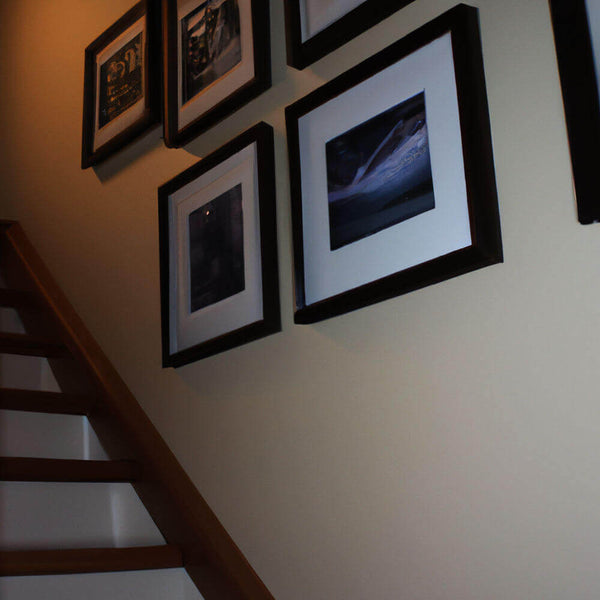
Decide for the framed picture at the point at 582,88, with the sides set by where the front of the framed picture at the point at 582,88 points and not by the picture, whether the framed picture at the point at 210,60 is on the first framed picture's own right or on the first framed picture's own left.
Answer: on the first framed picture's own right

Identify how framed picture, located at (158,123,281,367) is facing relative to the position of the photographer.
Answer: facing the viewer and to the left of the viewer

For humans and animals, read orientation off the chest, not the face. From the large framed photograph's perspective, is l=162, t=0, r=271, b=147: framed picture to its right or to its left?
on its right

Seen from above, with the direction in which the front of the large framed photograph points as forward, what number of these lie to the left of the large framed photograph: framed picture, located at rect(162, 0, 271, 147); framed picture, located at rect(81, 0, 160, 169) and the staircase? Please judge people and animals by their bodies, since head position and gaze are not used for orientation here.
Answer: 0

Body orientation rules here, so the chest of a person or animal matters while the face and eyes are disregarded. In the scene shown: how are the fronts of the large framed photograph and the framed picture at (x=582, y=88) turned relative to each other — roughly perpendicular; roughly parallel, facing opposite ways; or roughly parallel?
roughly parallel

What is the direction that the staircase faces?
toward the camera

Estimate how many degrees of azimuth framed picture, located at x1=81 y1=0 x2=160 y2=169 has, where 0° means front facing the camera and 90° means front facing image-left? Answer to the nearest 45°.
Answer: approximately 45°

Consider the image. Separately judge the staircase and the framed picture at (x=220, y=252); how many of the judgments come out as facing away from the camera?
0

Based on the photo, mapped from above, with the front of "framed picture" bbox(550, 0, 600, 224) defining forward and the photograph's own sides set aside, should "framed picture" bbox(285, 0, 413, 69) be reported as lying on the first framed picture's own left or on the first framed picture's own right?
on the first framed picture's own right

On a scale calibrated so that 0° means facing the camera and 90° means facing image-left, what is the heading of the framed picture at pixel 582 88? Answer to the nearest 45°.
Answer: approximately 45°

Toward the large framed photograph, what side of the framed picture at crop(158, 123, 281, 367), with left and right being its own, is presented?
left

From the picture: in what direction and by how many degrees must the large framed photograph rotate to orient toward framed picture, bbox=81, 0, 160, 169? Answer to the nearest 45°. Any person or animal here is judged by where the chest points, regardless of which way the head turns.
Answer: approximately 90° to its right

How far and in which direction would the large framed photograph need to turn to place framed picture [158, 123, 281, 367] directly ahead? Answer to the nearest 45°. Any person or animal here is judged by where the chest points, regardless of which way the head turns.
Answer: approximately 90° to its right

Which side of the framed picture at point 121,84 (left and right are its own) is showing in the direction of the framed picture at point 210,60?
left
